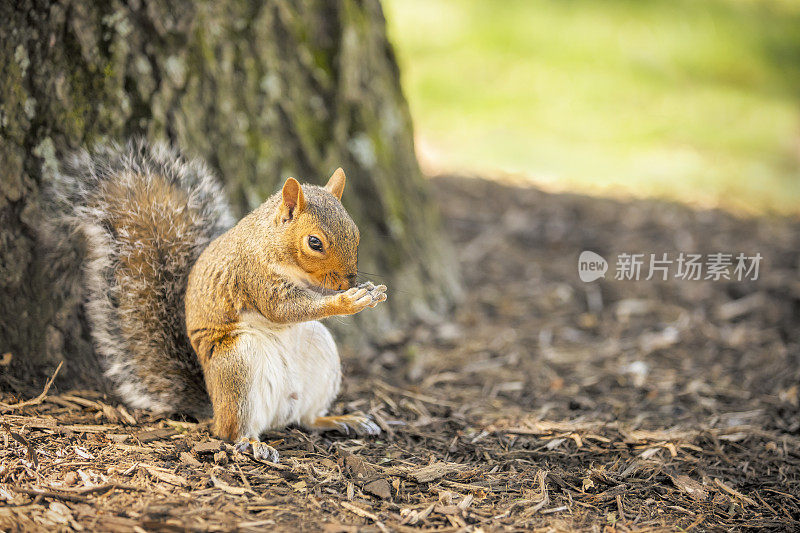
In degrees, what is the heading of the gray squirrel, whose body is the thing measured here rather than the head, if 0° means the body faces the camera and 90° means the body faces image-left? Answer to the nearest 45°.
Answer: approximately 315°

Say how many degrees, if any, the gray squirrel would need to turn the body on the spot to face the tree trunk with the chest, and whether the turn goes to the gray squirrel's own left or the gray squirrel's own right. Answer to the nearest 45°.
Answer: approximately 135° to the gray squirrel's own left
